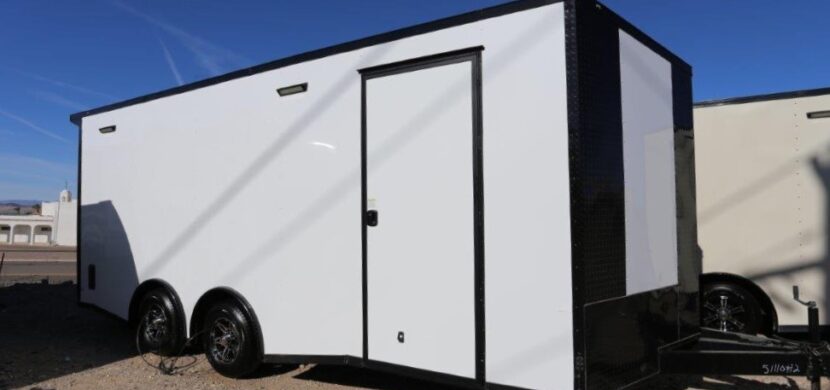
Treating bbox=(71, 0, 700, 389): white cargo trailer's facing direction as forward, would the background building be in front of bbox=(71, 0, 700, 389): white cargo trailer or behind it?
behind

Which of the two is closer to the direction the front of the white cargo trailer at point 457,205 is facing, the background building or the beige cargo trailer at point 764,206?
the beige cargo trailer

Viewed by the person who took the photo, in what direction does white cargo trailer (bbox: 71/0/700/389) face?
facing the viewer and to the right of the viewer

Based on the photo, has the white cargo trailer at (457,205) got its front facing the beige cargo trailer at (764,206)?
no
